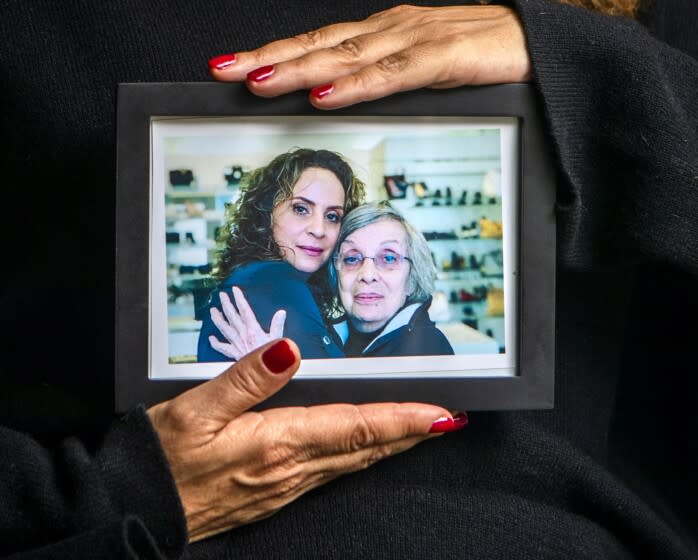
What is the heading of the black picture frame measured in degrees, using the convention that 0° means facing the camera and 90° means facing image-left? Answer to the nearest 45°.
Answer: approximately 0°

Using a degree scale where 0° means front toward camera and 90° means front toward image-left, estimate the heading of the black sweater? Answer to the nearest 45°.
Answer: approximately 0°
